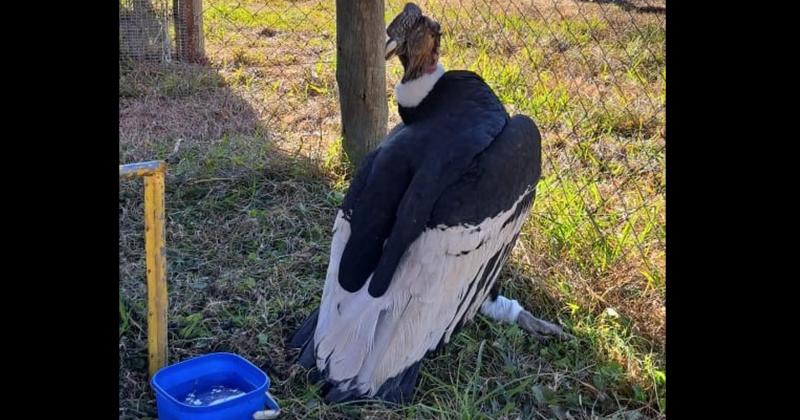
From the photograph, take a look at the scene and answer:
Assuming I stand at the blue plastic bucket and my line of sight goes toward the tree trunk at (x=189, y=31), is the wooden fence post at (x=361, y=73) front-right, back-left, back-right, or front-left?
front-right

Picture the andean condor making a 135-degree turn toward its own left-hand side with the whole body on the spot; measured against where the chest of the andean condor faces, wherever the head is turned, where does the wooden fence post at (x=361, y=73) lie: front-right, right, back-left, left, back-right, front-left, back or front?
right

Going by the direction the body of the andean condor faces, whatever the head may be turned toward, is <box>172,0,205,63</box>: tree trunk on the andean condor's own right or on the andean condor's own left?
on the andean condor's own left

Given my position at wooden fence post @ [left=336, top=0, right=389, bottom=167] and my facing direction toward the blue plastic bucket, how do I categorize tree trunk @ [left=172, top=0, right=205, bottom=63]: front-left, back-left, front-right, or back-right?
back-right

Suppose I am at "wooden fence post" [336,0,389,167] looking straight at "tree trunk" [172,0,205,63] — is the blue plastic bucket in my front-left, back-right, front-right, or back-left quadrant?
back-left

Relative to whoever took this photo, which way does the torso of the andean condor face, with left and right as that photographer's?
facing away from the viewer and to the right of the viewer
